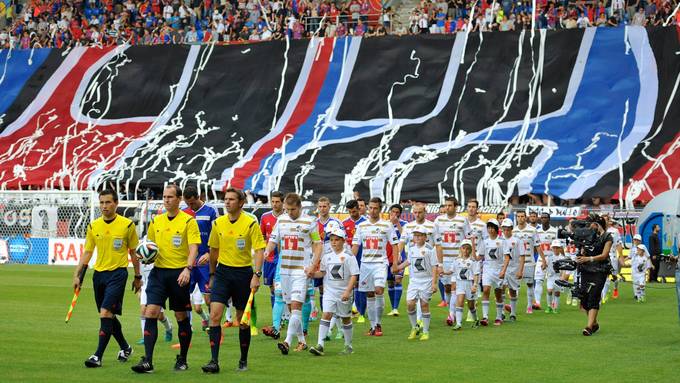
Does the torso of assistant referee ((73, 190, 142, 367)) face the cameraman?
no

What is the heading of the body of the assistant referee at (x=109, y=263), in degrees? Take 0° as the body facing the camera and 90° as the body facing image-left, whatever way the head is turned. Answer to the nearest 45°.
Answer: approximately 45°

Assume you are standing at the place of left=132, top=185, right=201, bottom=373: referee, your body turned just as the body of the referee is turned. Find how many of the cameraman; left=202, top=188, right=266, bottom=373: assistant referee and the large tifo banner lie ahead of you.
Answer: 0

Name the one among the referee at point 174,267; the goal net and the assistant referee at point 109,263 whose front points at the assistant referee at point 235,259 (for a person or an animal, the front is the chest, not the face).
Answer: the goal net

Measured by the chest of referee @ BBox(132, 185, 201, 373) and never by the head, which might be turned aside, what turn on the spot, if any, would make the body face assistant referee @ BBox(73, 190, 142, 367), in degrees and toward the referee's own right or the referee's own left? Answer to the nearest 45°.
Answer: approximately 90° to the referee's own right

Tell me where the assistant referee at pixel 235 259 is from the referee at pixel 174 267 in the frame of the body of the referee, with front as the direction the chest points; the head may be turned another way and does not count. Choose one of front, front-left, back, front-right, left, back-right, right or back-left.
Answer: back-left

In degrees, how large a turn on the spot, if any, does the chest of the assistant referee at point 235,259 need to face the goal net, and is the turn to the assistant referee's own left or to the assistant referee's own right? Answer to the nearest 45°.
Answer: approximately 135° to the assistant referee's own right

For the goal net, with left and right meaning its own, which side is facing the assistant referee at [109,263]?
front

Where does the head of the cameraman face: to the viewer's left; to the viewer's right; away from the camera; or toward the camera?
to the viewer's left

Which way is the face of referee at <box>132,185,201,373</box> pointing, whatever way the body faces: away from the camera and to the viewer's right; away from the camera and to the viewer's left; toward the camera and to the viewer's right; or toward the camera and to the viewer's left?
toward the camera and to the viewer's left

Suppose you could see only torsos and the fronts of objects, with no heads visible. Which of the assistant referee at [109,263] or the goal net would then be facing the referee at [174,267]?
the goal net

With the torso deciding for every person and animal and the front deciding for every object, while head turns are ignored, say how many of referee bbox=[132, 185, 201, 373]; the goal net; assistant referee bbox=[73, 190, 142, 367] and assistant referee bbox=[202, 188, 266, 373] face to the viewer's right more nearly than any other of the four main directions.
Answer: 0

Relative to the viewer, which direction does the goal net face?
toward the camera

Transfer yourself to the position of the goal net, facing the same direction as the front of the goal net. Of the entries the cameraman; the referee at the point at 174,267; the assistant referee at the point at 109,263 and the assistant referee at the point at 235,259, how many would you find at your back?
0

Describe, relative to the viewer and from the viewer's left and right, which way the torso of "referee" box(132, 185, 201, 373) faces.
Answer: facing the viewer and to the left of the viewer

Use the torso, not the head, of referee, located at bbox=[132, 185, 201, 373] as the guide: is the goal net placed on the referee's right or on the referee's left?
on the referee's right

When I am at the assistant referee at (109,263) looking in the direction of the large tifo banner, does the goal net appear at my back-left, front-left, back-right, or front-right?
front-left
